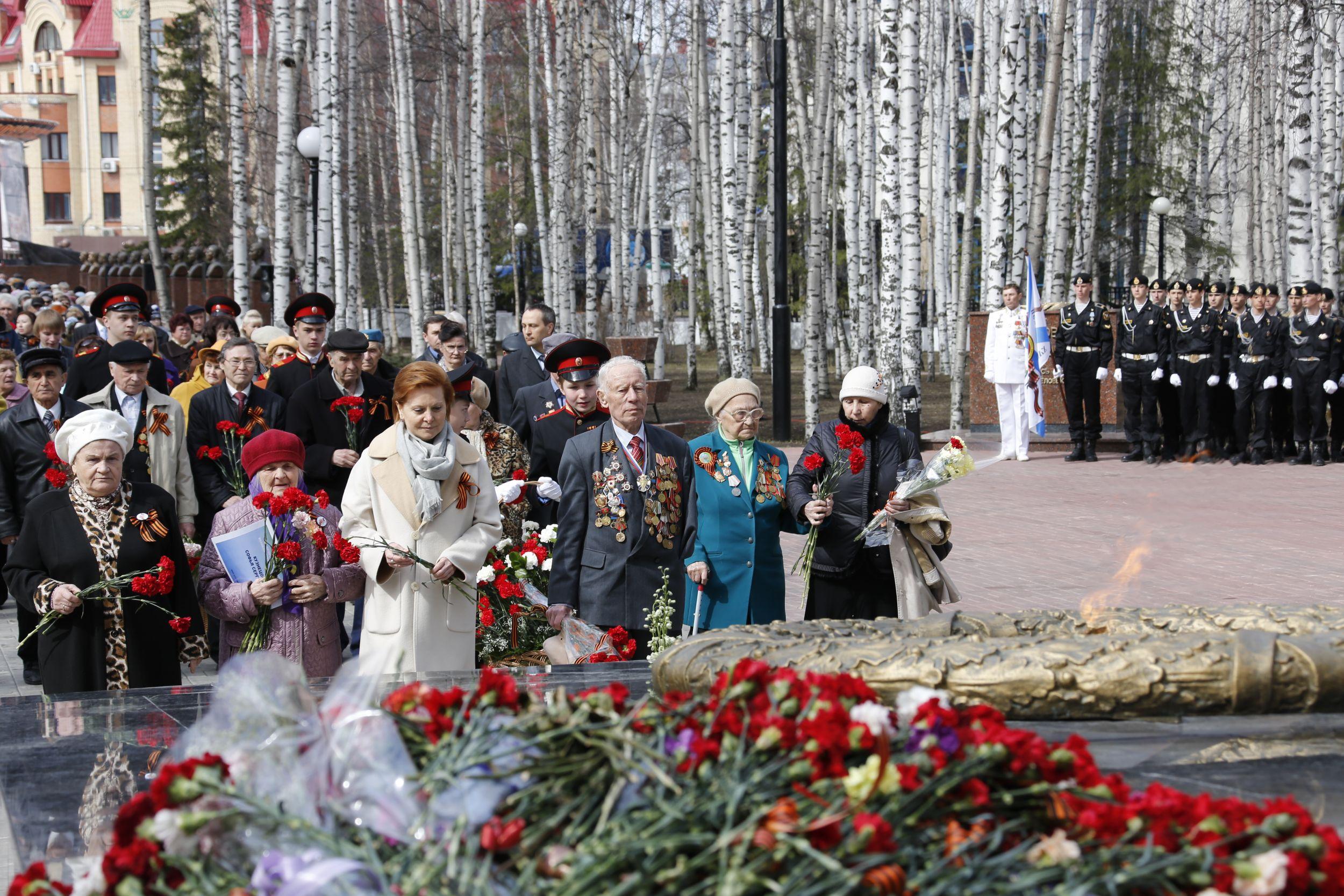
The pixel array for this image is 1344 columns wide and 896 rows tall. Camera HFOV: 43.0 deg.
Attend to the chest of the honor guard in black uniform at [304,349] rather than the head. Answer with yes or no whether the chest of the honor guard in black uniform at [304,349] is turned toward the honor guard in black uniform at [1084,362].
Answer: no

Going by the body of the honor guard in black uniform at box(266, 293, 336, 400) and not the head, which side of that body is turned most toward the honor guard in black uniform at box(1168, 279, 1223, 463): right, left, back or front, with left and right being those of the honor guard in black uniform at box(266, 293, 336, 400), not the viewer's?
left

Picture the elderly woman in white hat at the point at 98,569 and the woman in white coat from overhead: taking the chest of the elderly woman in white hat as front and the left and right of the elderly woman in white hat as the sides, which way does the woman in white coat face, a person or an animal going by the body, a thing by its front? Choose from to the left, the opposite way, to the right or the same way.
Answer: the same way

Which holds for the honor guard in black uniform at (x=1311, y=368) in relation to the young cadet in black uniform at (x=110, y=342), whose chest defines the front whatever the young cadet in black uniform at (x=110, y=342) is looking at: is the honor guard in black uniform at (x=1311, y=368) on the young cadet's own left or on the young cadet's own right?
on the young cadet's own left

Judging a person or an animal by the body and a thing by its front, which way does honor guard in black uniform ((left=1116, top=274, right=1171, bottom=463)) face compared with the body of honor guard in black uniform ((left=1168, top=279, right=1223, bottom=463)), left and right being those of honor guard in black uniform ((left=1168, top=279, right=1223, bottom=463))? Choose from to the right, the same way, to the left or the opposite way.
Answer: the same way

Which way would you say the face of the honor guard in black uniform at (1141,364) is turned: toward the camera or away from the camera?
toward the camera

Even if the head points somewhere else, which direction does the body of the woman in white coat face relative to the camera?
toward the camera

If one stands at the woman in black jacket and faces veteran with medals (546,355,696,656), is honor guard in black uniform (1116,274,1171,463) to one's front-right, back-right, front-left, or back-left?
back-right

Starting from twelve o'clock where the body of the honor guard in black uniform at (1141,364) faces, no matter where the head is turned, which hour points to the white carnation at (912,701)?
The white carnation is roughly at 12 o'clock from the honor guard in black uniform.

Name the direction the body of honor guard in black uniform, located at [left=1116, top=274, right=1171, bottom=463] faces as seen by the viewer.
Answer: toward the camera

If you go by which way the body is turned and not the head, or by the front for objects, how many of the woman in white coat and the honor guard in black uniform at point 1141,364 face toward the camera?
2

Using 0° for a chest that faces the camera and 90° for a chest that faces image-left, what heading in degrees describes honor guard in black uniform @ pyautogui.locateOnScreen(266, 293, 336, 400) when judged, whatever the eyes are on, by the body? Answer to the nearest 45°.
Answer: approximately 315°

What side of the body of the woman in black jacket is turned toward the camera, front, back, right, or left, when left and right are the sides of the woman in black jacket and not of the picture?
front

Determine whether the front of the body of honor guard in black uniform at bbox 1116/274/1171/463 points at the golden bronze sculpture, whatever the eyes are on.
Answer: yes

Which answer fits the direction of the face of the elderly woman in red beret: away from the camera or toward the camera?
toward the camera
